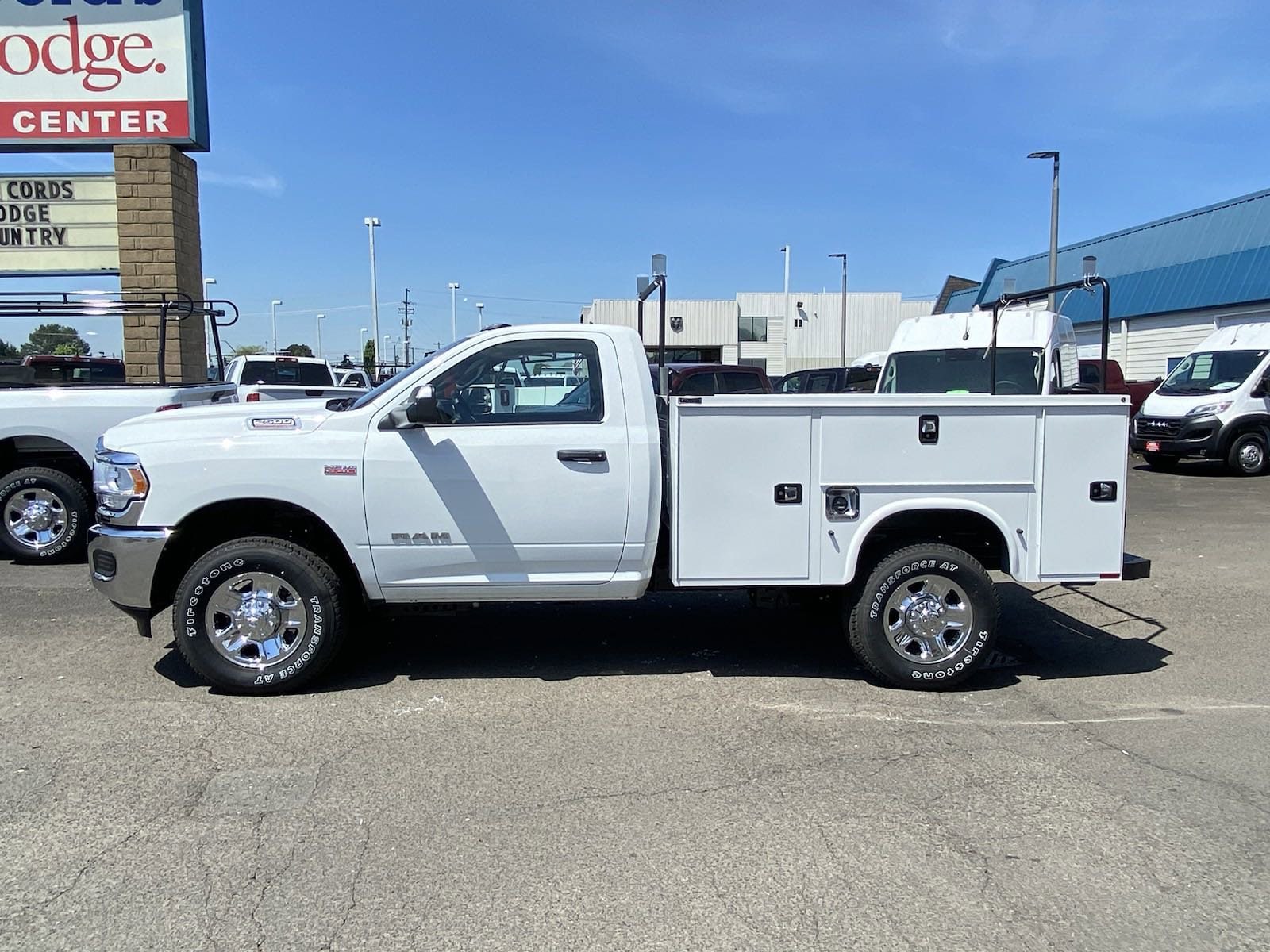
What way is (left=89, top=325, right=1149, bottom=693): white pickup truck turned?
to the viewer's left

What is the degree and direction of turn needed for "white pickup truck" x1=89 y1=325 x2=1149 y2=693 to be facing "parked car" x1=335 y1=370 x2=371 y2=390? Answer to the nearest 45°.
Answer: approximately 90° to its right

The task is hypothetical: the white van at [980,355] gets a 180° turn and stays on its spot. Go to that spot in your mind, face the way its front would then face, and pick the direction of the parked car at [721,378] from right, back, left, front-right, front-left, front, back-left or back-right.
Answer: front-left

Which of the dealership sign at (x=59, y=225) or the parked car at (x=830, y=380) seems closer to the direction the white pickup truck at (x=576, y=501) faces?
the dealership sign

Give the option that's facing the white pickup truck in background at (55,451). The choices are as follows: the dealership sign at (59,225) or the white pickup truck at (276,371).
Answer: the dealership sign

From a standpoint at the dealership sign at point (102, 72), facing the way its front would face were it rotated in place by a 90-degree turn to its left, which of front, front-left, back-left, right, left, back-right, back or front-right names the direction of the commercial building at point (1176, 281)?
front

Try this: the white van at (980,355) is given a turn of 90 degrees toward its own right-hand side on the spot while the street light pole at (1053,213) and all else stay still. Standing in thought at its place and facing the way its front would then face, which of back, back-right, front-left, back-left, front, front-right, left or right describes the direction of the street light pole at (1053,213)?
right

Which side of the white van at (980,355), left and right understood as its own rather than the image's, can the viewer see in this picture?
front

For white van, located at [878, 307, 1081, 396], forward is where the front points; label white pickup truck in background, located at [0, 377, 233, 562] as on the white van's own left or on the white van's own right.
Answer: on the white van's own right

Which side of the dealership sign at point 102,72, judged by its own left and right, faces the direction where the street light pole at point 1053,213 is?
left

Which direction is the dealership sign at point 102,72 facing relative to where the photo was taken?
toward the camera

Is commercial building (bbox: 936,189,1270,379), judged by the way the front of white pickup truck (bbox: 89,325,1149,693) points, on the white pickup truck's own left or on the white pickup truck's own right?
on the white pickup truck's own right

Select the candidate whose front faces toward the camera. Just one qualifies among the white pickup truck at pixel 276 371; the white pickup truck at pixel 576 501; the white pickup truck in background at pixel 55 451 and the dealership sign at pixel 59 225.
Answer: the dealership sign

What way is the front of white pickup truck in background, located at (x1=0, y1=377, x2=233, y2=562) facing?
to the viewer's left

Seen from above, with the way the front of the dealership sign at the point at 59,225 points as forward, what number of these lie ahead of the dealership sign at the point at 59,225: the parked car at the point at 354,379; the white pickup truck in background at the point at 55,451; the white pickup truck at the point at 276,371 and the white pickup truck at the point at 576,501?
2

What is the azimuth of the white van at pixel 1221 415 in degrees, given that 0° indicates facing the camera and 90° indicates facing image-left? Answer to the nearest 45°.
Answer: approximately 45°
